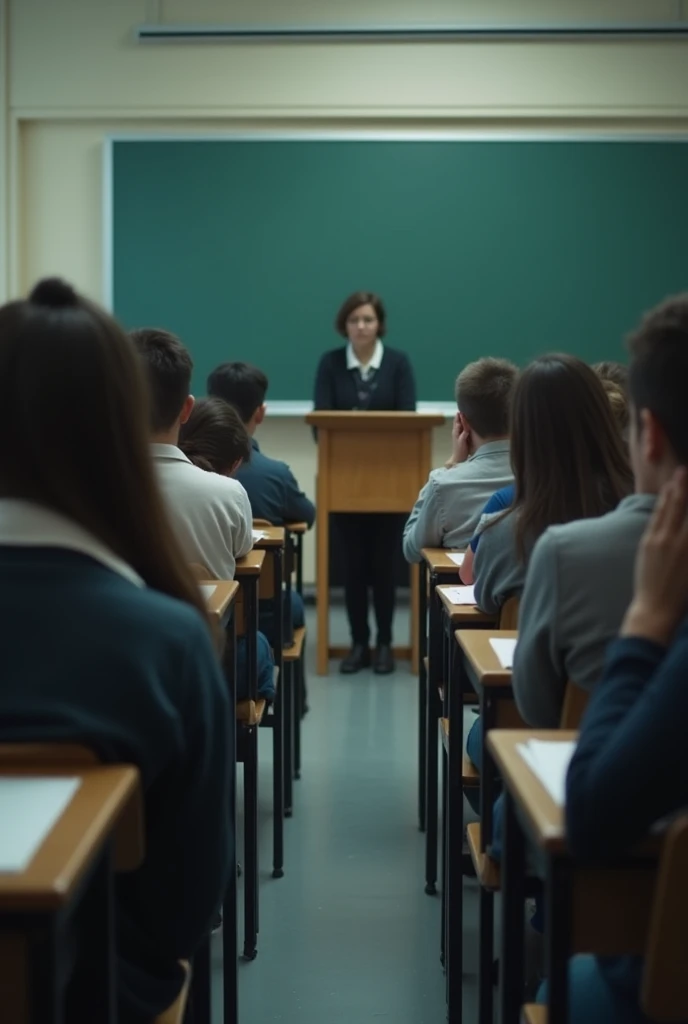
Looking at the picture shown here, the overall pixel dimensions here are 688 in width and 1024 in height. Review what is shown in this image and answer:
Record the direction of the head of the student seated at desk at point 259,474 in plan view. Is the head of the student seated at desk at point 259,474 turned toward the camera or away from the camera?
away from the camera

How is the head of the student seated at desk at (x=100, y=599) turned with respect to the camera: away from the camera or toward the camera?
away from the camera

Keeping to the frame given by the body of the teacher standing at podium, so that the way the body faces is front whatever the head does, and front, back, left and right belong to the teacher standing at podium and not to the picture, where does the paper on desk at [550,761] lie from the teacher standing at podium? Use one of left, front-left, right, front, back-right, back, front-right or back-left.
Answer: front

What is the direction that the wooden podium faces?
toward the camera

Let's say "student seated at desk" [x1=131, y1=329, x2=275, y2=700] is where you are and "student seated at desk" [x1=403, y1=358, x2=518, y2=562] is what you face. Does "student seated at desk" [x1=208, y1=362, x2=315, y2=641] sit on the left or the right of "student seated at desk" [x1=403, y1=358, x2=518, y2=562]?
left

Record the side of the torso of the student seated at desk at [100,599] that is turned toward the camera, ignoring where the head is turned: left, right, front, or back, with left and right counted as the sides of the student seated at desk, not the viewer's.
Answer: back

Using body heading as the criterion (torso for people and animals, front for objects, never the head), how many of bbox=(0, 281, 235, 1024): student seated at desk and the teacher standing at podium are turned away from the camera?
1

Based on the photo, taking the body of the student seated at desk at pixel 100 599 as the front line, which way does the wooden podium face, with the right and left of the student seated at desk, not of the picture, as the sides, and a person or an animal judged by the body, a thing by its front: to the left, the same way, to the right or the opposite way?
the opposite way

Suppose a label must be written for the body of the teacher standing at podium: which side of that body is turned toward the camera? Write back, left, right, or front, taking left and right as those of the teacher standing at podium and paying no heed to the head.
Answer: front

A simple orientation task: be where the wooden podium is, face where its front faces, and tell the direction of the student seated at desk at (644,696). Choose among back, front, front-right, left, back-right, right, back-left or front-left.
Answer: front
